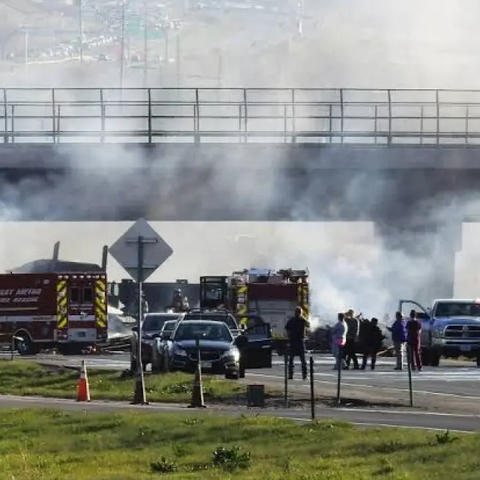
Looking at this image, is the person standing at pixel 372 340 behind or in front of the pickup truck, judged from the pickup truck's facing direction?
in front

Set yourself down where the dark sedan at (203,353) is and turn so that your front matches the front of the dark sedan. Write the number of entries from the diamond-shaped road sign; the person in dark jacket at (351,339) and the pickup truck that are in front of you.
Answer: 1

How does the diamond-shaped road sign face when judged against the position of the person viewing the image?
facing away from the viewer

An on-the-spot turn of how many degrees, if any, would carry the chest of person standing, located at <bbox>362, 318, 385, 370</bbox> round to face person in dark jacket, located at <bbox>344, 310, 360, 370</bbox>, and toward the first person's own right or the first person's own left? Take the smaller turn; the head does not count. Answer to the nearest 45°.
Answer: approximately 90° to the first person's own left

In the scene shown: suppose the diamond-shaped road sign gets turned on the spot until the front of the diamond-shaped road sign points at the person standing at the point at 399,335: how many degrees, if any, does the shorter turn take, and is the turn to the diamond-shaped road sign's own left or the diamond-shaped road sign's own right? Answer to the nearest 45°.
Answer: approximately 45° to the diamond-shaped road sign's own right
